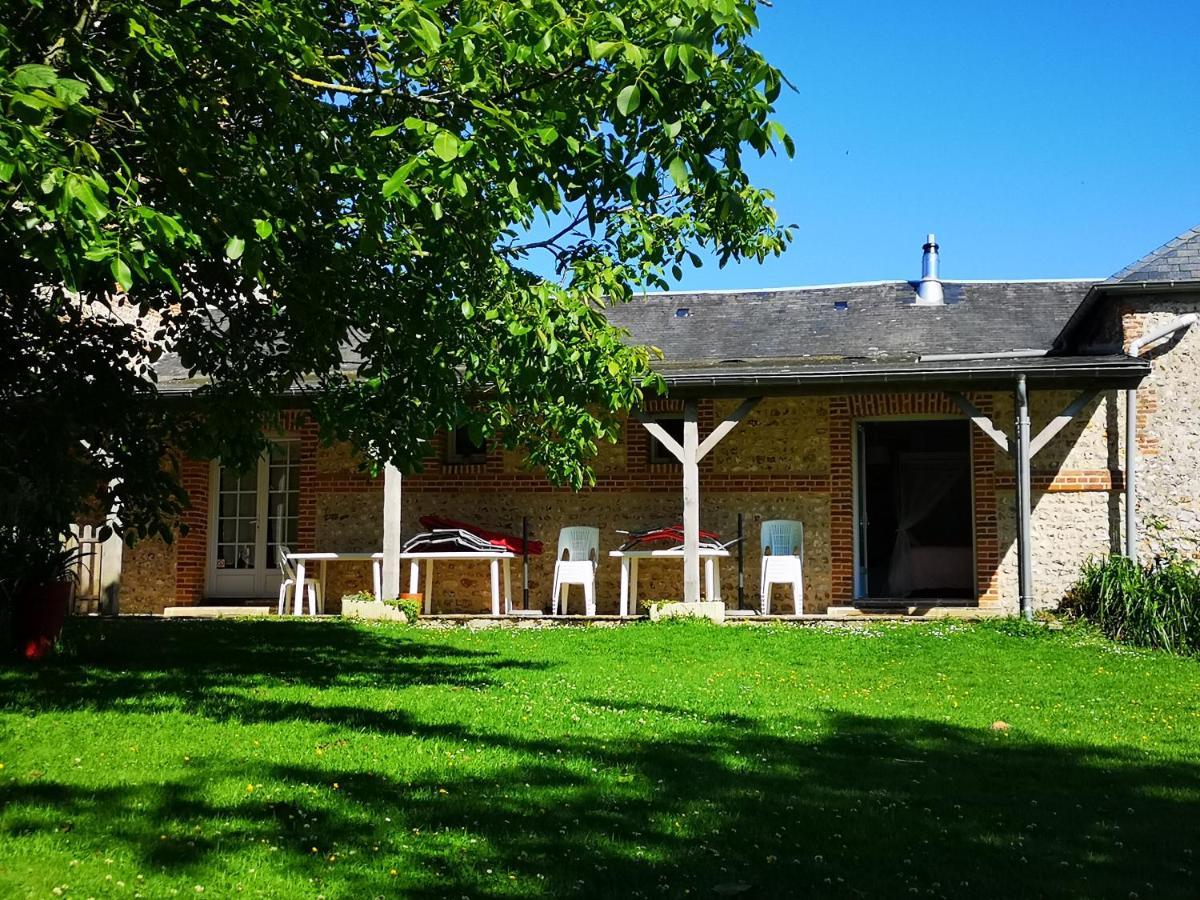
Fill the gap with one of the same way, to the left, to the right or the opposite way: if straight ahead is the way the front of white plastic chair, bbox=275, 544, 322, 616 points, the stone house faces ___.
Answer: to the right

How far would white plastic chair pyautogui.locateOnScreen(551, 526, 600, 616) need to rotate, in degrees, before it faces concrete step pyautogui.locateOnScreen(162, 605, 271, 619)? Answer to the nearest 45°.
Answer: approximately 90° to its right

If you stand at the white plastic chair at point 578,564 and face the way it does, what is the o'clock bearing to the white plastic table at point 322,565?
The white plastic table is roughly at 3 o'clock from the white plastic chair.

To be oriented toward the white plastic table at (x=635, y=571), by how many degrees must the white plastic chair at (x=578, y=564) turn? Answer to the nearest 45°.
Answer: approximately 45° to its left

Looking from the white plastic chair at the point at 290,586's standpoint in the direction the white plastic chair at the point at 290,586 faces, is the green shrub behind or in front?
in front

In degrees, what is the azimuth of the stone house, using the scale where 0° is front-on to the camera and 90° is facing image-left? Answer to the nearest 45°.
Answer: approximately 0°

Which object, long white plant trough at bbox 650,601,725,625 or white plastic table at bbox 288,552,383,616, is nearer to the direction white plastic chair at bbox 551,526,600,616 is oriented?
the long white plant trough

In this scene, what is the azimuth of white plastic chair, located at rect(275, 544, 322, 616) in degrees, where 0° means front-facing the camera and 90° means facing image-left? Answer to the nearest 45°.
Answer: approximately 270°

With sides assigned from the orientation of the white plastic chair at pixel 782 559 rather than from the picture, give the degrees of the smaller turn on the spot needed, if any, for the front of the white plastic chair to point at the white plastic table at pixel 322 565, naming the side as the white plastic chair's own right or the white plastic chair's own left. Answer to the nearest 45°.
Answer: approximately 90° to the white plastic chair's own right

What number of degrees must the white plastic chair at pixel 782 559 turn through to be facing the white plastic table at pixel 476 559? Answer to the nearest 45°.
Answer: approximately 90° to its right

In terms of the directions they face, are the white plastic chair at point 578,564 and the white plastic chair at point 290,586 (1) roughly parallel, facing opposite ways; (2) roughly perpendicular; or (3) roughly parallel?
roughly perpendicular

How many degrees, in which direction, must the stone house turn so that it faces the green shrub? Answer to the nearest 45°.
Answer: approximately 45° to its left
